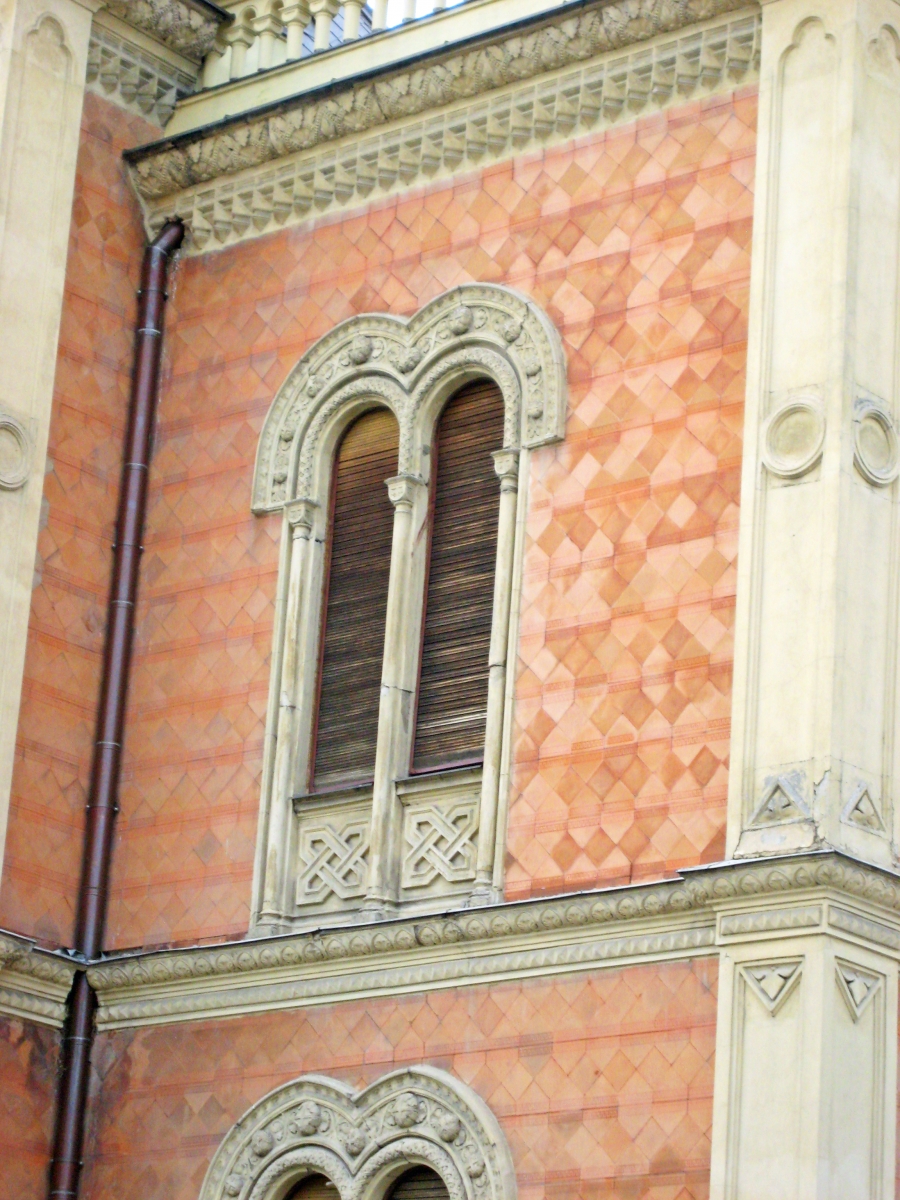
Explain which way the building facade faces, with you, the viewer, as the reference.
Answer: facing the viewer and to the left of the viewer
